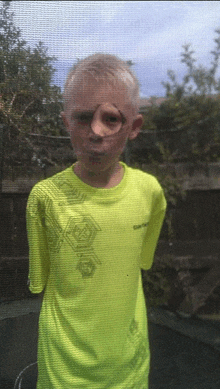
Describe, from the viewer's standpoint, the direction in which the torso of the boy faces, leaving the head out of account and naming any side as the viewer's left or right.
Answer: facing the viewer
